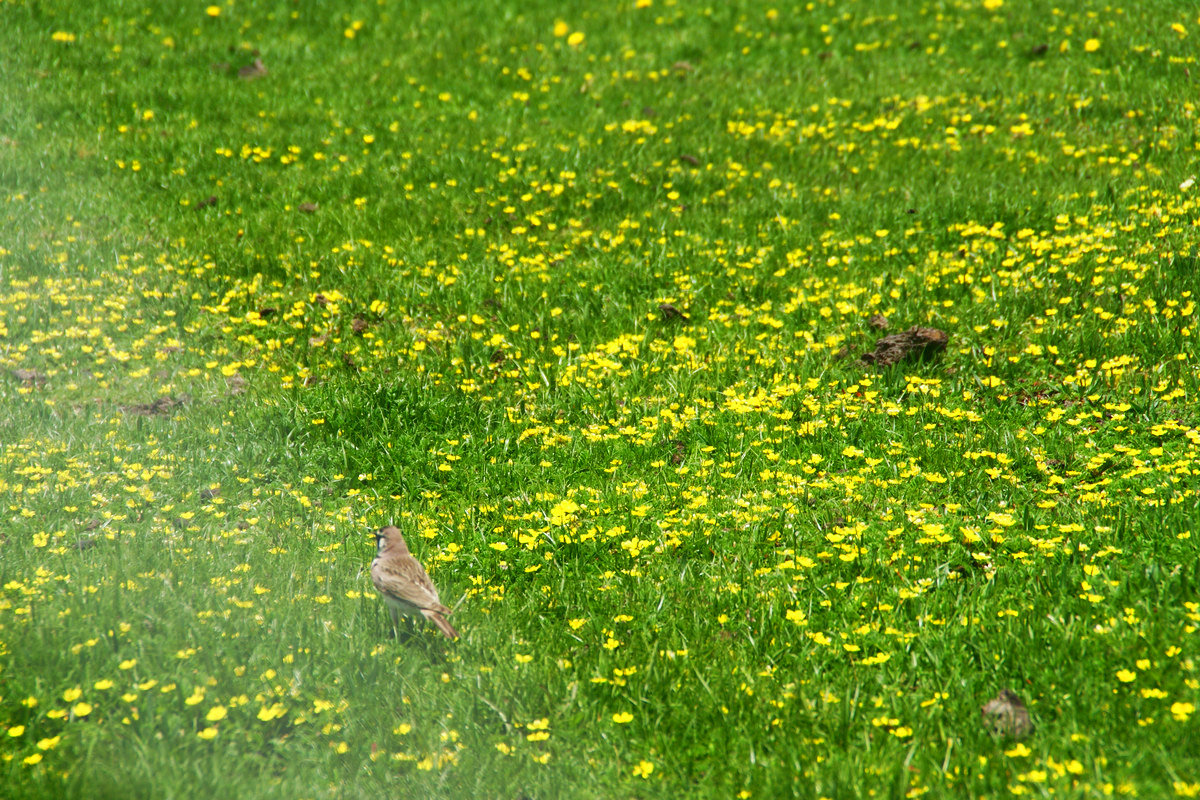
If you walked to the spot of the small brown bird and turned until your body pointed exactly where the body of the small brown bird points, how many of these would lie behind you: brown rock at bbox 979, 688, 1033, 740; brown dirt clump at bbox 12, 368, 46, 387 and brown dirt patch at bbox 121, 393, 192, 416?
1

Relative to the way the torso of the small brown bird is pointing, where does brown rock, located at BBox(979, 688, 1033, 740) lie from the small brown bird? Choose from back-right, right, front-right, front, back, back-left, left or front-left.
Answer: back

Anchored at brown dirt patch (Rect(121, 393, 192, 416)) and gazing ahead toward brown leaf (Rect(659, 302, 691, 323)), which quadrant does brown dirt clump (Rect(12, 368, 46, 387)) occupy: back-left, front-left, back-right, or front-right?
back-left

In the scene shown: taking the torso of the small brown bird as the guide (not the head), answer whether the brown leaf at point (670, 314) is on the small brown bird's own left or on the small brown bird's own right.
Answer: on the small brown bird's own right

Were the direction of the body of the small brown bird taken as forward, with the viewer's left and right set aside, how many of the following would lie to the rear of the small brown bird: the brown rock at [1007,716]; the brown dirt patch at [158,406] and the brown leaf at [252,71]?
1

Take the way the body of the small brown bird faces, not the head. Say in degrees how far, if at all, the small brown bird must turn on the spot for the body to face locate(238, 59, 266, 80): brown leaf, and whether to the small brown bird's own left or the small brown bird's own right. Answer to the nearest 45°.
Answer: approximately 45° to the small brown bird's own right

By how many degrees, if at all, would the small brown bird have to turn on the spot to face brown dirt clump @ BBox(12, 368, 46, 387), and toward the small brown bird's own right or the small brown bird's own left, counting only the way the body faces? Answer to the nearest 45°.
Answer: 0° — it already faces it

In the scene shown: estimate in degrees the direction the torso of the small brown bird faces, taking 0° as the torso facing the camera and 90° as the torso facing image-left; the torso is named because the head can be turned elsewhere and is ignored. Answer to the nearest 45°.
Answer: approximately 135°

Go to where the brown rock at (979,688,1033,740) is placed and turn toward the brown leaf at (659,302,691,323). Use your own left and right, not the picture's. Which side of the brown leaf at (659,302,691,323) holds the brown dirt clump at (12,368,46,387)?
left
